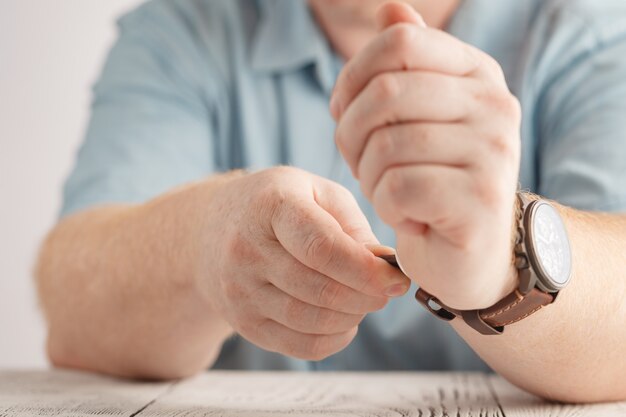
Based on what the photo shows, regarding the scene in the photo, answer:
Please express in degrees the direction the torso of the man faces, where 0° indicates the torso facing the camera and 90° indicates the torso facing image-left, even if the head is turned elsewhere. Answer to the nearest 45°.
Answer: approximately 0°
